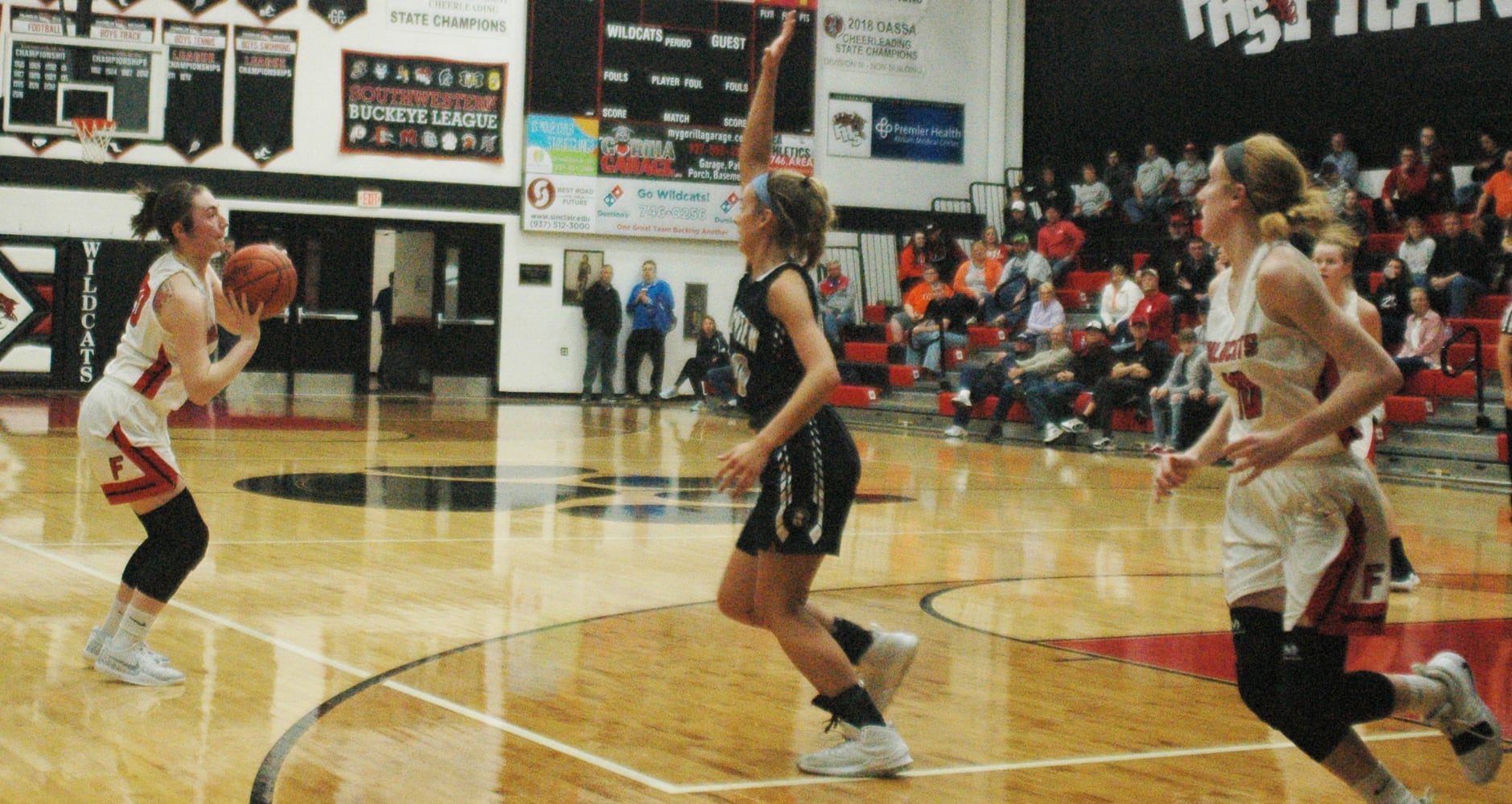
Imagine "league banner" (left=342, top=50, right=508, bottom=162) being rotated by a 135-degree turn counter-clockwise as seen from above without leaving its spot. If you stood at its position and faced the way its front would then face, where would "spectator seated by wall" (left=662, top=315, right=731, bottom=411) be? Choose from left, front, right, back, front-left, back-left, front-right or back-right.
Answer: front-right

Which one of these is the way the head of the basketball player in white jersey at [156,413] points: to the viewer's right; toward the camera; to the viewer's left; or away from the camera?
to the viewer's right

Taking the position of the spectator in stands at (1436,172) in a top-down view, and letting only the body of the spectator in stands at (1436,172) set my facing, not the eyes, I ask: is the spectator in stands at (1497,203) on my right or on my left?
on my left

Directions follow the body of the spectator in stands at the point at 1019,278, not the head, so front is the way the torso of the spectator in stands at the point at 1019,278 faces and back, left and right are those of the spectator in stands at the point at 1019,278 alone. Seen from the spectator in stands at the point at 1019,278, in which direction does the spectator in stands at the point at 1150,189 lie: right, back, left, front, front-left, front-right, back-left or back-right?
back

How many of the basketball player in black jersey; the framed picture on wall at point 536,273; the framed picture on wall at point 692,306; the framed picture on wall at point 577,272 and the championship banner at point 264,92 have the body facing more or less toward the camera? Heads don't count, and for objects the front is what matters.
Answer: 4

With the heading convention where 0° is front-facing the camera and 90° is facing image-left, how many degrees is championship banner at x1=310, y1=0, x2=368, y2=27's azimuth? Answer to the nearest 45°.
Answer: approximately 0°

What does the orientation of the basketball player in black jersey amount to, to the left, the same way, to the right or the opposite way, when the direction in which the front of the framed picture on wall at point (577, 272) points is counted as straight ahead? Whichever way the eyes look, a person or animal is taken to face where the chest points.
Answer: to the right

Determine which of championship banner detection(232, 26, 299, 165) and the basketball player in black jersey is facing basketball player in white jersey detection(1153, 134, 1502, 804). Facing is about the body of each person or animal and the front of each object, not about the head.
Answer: the championship banner

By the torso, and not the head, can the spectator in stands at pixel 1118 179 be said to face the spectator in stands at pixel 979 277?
yes
